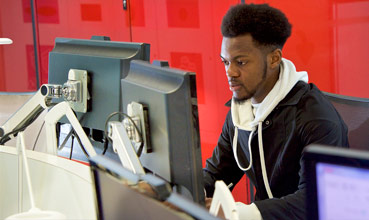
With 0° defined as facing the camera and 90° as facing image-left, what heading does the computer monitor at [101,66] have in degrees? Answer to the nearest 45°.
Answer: approximately 225°

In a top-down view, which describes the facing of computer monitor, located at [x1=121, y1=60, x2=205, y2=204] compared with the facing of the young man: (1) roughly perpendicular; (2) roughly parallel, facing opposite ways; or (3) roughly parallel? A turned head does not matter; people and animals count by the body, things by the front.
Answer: roughly parallel, facing opposite ways

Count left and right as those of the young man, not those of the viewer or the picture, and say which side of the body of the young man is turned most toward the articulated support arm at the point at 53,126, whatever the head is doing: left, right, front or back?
front

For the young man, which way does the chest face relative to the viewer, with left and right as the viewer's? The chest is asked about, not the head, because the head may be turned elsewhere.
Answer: facing the viewer and to the left of the viewer

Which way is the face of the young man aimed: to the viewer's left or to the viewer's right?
to the viewer's left

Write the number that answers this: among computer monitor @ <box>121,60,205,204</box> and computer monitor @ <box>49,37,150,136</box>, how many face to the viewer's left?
0

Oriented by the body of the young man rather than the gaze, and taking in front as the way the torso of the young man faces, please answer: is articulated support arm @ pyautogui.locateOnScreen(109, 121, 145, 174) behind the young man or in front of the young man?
in front

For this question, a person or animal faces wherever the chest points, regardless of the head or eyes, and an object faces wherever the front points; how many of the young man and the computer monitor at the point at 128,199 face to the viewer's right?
0

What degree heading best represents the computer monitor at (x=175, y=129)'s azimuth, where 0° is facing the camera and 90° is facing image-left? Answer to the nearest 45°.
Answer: approximately 225°
